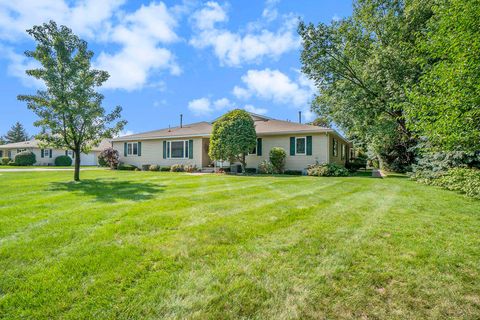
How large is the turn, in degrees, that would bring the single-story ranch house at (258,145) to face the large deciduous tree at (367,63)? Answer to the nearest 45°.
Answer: approximately 45° to its left

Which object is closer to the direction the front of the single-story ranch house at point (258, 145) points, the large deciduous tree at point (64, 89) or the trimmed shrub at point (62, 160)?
the large deciduous tree

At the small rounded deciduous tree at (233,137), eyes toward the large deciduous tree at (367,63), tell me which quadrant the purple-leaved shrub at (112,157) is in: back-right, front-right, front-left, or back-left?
back-left

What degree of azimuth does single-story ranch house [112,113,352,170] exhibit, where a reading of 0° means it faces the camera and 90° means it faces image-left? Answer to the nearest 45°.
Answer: approximately 0°

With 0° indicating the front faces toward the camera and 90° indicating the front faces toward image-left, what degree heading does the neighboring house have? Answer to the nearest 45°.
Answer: approximately 0°

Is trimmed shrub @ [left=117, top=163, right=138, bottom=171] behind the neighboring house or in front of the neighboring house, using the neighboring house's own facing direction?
in front

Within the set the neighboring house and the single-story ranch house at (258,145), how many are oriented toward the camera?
2

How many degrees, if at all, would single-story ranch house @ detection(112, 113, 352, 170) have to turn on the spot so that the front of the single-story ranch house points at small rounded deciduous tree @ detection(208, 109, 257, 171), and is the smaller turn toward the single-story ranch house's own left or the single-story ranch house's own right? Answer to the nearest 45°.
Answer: approximately 45° to the single-story ranch house's own right

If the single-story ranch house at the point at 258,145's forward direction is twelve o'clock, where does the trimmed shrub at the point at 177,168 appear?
The trimmed shrub is roughly at 3 o'clock from the single-story ranch house.

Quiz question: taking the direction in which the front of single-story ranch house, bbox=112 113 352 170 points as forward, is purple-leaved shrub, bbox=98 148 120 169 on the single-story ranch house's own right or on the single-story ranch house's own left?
on the single-story ranch house's own right
